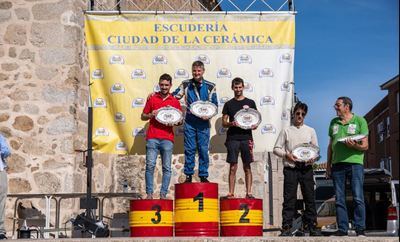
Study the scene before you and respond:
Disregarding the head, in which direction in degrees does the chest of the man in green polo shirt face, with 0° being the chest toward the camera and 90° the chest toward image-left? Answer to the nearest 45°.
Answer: approximately 45°

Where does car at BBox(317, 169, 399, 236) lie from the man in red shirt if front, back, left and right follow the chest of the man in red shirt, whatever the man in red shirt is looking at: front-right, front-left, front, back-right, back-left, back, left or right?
back-left

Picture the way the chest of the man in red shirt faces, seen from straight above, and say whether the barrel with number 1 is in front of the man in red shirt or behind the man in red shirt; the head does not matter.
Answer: in front

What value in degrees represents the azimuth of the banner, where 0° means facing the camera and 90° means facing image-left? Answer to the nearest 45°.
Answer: approximately 0°

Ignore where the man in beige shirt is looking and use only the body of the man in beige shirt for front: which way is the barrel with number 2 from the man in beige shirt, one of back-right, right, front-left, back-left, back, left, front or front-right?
front-right

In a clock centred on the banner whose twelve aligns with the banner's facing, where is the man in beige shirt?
The man in beige shirt is roughly at 11 o'clock from the banner.

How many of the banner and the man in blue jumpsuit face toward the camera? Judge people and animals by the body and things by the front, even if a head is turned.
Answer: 2

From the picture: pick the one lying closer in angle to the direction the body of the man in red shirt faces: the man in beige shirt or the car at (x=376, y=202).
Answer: the man in beige shirt

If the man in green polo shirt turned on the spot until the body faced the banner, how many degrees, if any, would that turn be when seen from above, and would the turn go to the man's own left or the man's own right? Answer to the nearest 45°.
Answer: approximately 90° to the man's own right
